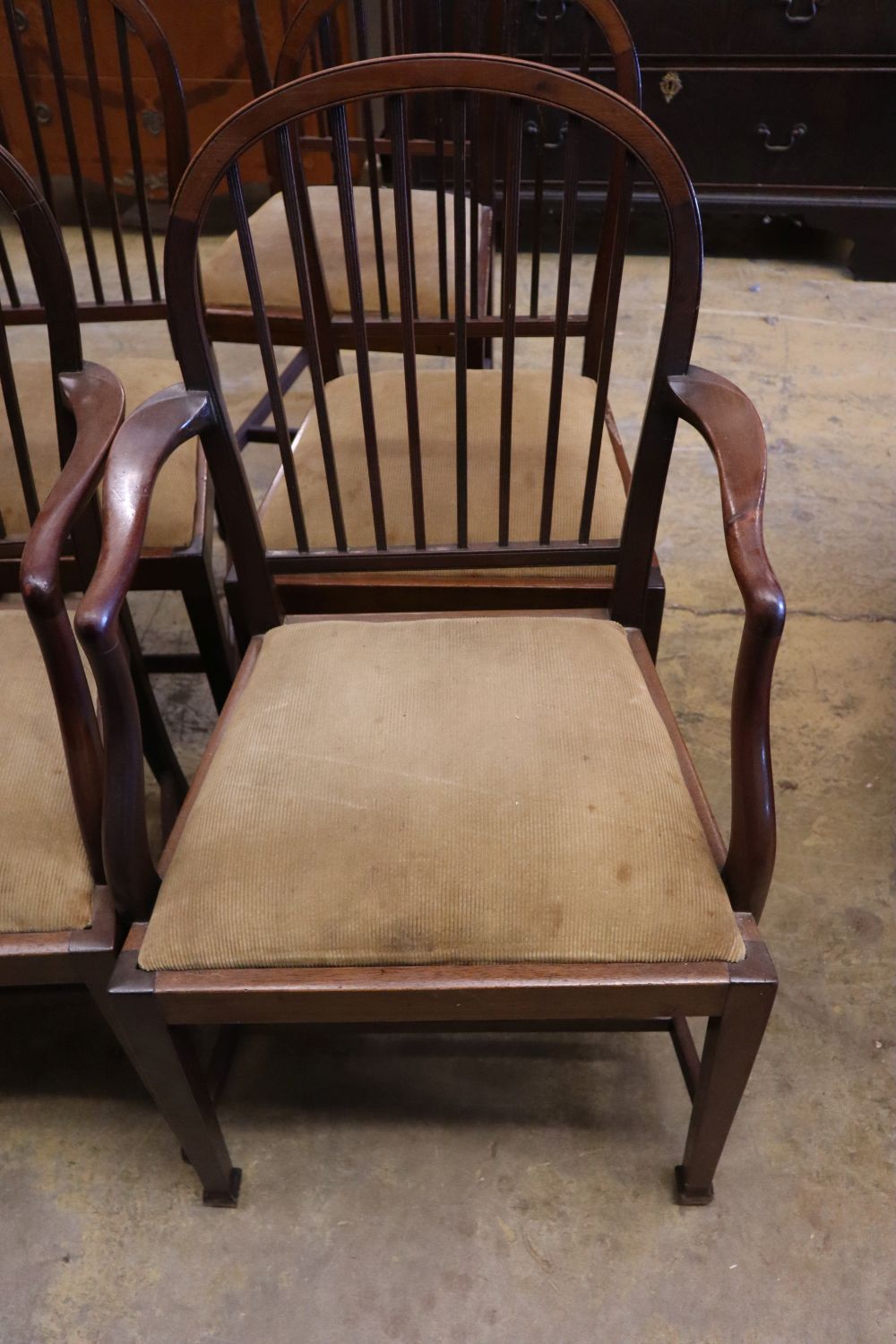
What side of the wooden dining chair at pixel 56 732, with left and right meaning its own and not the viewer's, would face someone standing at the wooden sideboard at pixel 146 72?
back

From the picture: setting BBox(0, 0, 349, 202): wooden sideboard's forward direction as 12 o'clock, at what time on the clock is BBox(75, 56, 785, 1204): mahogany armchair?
The mahogany armchair is roughly at 12 o'clock from the wooden sideboard.

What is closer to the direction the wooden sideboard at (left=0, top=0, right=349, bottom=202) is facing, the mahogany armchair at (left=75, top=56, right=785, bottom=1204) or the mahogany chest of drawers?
the mahogany armchair

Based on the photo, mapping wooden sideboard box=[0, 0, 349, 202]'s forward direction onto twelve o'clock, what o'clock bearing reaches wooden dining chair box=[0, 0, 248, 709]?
The wooden dining chair is roughly at 12 o'clock from the wooden sideboard.

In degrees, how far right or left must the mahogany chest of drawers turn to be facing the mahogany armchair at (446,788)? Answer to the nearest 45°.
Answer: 0° — it already faces it

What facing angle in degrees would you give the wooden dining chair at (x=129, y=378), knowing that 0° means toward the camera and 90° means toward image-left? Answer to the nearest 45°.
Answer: approximately 0°

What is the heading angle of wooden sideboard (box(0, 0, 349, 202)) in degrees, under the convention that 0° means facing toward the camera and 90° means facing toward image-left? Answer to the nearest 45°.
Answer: approximately 0°

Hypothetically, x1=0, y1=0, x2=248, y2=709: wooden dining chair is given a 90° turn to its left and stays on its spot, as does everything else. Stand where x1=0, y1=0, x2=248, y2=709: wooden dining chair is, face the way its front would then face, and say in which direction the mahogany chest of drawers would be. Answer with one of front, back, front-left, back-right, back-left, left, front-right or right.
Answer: front-left

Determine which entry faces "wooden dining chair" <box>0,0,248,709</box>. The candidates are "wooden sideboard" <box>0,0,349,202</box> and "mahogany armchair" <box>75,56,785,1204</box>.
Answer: the wooden sideboard

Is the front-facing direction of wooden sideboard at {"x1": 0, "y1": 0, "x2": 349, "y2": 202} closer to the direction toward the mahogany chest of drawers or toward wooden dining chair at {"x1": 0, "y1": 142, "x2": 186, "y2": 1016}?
the wooden dining chair
